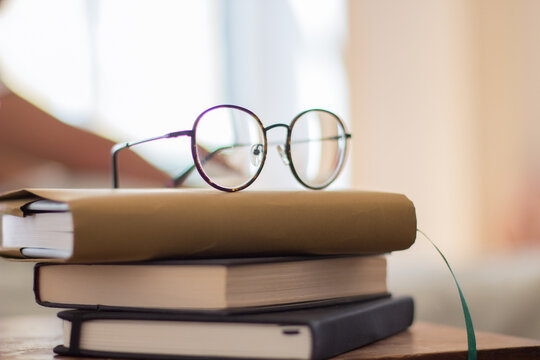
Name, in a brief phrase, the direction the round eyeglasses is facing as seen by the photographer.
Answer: facing the viewer and to the right of the viewer
